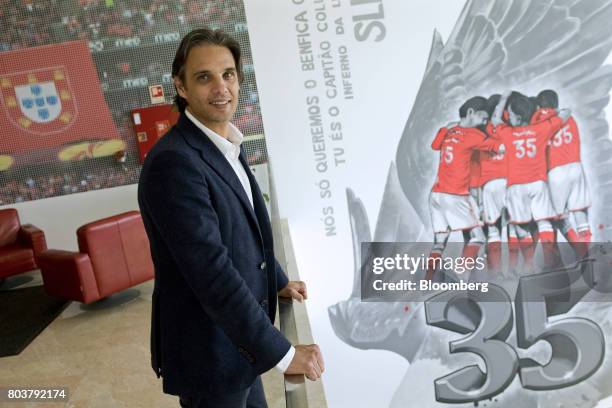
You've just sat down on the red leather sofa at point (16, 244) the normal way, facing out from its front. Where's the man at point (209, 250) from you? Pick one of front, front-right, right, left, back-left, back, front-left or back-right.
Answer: front-right

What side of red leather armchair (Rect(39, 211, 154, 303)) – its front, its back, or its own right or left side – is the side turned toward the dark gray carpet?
left

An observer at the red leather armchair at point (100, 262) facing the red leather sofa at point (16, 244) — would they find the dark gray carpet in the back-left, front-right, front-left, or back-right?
front-left

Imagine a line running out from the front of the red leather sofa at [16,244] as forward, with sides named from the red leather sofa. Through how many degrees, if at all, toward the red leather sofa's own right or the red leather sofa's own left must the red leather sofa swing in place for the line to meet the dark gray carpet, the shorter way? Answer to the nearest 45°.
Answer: approximately 45° to the red leather sofa's own right

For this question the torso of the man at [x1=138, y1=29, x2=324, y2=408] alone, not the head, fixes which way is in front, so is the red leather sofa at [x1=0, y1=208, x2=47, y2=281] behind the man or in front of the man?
behind

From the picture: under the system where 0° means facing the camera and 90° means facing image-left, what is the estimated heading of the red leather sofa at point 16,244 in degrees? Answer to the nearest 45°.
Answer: approximately 315°

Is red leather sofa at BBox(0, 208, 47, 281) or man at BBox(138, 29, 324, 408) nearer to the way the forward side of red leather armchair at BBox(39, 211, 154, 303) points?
the red leather sofa

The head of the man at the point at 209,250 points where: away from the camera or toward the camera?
toward the camera

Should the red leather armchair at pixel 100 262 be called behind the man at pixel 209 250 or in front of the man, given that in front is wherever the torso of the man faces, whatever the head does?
behind

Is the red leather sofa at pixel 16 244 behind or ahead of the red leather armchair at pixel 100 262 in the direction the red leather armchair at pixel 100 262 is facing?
ahead

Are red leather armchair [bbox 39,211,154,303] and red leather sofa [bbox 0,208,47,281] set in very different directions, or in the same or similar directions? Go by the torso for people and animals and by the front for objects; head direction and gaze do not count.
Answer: very different directions

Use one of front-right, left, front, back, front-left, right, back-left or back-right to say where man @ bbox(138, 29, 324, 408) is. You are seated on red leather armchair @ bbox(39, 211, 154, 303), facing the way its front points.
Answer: back-left

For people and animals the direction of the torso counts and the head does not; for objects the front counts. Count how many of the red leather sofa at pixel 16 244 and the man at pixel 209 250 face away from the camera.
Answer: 0
